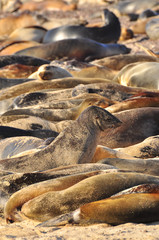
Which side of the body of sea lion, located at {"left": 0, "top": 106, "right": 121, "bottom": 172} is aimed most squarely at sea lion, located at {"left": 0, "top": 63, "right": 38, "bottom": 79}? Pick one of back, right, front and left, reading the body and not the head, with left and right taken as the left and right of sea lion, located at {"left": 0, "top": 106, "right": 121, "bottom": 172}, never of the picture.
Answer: left

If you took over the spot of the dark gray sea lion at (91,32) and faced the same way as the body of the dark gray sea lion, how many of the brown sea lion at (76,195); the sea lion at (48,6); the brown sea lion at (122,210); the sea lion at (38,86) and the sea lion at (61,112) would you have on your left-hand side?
1

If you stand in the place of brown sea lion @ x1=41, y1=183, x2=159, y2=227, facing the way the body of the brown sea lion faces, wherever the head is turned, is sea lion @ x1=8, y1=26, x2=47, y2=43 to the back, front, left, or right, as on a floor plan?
left

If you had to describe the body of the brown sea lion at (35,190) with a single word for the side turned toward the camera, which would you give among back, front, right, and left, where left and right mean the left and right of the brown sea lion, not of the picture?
left

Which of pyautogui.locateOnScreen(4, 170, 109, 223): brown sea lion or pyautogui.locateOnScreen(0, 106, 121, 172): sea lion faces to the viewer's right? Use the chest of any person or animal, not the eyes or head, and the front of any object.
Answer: the sea lion

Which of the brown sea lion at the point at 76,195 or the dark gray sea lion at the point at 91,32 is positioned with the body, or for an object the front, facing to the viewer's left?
the brown sea lion

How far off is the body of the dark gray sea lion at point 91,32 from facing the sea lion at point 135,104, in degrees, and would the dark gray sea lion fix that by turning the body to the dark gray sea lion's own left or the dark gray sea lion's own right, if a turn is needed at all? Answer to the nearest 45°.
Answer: approximately 90° to the dark gray sea lion's own right

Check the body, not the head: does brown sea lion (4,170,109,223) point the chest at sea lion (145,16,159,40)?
no

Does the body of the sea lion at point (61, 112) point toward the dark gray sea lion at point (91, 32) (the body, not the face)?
no

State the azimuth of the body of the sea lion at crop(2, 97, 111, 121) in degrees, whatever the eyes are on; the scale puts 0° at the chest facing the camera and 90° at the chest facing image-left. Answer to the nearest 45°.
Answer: approximately 270°

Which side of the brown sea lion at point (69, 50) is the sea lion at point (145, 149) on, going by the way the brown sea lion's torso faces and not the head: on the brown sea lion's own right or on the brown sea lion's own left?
on the brown sea lion's own right

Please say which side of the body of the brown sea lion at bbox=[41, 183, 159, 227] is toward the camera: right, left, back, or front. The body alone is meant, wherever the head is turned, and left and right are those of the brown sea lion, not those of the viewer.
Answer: right
